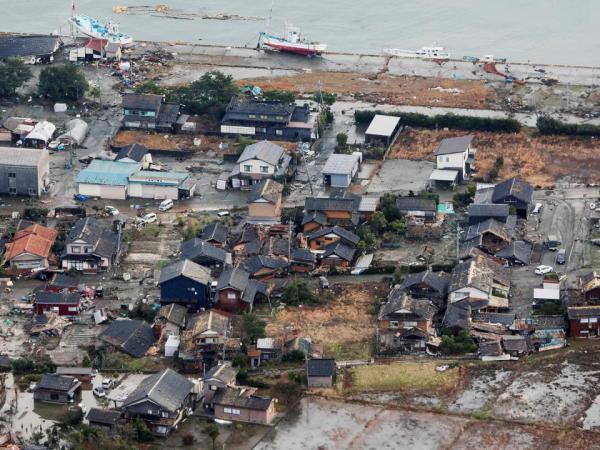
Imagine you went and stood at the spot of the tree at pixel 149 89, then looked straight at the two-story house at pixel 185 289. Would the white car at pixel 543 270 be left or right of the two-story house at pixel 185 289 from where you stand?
left

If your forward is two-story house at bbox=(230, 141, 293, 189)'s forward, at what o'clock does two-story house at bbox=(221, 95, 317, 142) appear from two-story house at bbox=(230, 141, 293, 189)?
two-story house at bbox=(221, 95, 317, 142) is roughly at 6 o'clock from two-story house at bbox=(230, 141, 293, 189).

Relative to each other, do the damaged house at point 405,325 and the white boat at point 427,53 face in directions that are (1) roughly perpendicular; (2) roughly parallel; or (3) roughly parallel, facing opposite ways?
roughly perpendicular

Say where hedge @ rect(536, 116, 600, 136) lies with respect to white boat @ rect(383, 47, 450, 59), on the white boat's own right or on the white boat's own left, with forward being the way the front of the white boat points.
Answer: on the white boat's own left

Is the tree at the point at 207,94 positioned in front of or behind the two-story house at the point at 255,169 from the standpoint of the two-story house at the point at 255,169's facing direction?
behind

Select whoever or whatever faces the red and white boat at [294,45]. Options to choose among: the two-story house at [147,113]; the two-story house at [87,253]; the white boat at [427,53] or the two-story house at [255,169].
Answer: the white boat

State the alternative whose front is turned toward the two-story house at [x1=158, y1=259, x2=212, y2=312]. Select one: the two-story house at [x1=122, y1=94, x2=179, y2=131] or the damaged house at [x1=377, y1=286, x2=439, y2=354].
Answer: the two-story house at [x1=122, y1=94, x2=179, y2=131]

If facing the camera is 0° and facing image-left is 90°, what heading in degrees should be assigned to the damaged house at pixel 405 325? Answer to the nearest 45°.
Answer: approximately 0°

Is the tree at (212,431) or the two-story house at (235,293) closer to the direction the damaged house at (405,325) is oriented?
the tree

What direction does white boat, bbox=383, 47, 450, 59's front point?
to the viewer's left
